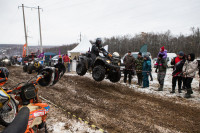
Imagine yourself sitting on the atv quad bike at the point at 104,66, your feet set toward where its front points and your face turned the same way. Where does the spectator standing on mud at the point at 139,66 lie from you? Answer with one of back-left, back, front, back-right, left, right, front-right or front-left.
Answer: left

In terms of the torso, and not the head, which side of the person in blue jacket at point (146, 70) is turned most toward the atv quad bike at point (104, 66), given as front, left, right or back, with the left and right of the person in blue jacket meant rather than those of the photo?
front

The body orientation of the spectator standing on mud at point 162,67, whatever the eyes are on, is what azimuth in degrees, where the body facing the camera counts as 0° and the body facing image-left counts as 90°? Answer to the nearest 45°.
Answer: approximately 45°

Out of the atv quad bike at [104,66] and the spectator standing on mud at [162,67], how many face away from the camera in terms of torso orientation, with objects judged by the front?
0

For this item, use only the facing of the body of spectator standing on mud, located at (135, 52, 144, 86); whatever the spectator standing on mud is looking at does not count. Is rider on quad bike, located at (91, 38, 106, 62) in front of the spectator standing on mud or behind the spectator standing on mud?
in front

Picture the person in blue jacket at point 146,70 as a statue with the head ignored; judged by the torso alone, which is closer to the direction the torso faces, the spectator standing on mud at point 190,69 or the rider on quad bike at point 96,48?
the rider on quad bike
